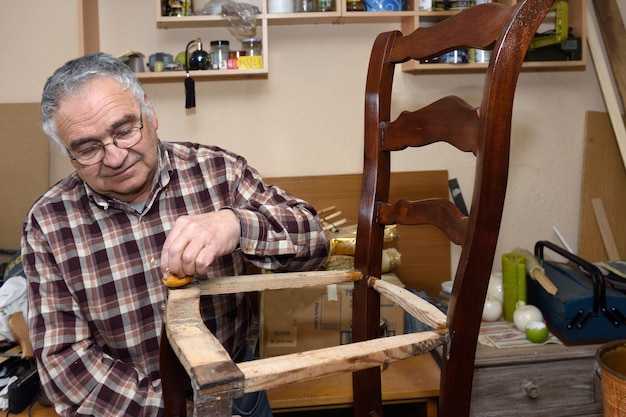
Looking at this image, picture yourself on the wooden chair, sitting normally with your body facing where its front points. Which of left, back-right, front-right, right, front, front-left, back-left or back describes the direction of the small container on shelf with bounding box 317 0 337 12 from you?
back-right

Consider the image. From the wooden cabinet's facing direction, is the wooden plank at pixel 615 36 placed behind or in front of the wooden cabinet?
behind

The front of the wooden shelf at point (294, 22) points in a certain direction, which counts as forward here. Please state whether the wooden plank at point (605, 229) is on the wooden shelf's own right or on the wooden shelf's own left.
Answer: on the wooden shelf's own left

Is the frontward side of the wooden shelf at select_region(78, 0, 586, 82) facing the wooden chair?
yes

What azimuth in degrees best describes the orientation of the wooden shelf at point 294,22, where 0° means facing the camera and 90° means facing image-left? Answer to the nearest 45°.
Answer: approximately 0°
